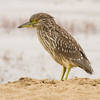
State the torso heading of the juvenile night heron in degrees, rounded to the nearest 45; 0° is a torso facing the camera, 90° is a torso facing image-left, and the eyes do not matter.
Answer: approximately 90°
